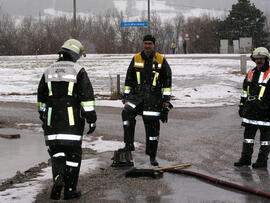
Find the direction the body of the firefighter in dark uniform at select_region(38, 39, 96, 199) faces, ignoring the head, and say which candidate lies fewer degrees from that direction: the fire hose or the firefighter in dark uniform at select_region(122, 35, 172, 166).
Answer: the firefighter in dark uniform

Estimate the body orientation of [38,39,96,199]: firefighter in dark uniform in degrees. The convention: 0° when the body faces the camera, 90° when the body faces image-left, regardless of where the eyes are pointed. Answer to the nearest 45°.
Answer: approximately 225°

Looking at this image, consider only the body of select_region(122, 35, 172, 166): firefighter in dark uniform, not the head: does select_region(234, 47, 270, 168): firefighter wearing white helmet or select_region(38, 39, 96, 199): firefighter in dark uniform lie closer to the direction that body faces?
the firefighter in dark uniform

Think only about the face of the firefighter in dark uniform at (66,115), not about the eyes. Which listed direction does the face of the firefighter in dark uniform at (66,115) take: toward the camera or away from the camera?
away from the camera

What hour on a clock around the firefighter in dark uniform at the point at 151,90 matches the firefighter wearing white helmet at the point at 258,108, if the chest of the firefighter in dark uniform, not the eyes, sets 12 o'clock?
The firefighter wearing white helmet is roughly at 9 o'clock from the firefighter in dark uniform.

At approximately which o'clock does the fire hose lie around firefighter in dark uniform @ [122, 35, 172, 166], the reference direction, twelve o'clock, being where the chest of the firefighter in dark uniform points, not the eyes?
The fire hose is roughly at 11 o'clock from the firefighter in dark uniform.

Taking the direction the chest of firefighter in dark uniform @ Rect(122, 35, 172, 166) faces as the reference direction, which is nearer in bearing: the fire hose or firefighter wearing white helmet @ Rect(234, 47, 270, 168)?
the fire hose

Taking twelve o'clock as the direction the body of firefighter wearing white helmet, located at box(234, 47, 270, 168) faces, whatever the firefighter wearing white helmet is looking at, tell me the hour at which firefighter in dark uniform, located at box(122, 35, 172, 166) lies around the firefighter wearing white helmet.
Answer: The firefighter in dark uniform is roughly at 1 o'clock from the firefighter wearing white helmet.

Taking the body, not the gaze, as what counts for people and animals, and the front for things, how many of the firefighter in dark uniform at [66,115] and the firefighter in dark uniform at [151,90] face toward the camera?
1

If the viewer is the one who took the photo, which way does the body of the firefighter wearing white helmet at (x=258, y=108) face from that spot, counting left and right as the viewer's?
facing the viewer and to the left of the viewer

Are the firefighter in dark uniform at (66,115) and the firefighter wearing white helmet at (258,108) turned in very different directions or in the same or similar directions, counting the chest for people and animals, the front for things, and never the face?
very different directions

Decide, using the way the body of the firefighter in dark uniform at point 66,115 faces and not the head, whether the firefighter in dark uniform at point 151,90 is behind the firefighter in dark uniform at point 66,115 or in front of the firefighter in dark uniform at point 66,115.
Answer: in front
